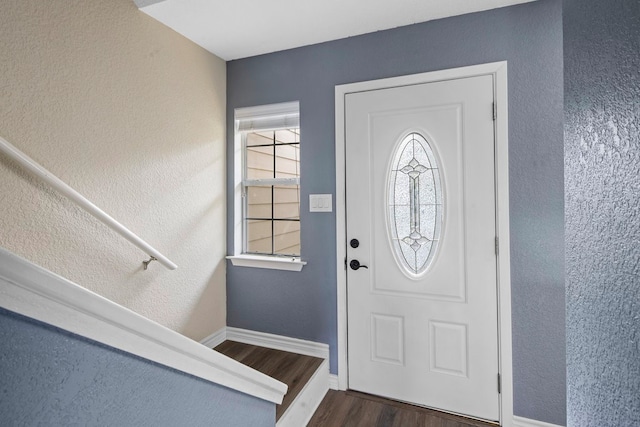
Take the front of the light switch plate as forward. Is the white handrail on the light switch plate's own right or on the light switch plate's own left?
on the light switch plate's own right

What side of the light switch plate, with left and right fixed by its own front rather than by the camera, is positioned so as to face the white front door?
left

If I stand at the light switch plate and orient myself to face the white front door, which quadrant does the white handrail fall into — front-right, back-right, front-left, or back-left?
back-right

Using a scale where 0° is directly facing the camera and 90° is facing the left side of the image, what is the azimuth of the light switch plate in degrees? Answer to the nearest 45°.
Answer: approximately 0°
